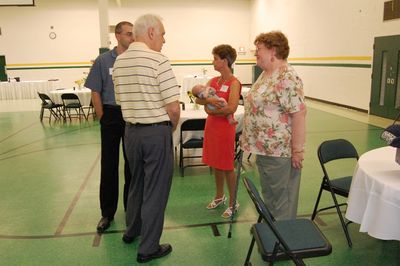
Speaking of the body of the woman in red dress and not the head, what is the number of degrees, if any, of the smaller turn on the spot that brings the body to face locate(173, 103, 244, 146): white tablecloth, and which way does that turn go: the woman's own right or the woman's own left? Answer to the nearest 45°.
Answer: approximately 135° to the woman's own right

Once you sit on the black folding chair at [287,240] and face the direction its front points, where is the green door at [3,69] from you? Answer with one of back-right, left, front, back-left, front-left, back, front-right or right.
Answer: back-left

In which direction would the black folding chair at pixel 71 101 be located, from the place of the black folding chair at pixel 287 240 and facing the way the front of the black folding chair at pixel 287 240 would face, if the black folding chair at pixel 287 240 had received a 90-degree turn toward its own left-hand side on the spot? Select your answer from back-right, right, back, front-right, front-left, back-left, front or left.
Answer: front-left

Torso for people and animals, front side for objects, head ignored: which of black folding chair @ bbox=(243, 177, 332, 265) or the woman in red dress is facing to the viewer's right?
the black folding chair

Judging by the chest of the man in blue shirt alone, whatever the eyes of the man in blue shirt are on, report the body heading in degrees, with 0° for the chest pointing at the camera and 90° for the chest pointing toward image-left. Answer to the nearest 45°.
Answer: approximately 315°

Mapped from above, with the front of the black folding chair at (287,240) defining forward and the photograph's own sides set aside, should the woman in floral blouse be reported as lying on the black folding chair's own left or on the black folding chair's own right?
on the black folding chair's own left

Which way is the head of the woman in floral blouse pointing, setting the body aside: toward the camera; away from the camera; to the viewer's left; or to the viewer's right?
to the viewer's left

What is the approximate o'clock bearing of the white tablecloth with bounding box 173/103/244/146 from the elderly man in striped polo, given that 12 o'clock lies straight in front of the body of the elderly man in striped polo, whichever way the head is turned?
The white tablecloth is roughly at 11 o'clock from the elderly man in striped polo.

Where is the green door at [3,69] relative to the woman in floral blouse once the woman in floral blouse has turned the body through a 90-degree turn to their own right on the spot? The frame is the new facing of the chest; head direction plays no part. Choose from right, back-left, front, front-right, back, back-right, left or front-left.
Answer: front

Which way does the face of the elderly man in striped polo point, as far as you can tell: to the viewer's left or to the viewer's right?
to the viewer's right
